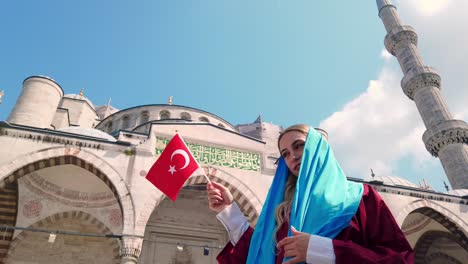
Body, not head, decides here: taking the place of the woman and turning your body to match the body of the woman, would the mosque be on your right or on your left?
on your right

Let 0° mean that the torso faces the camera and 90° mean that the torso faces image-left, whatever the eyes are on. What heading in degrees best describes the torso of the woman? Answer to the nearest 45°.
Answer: approximately 45°
